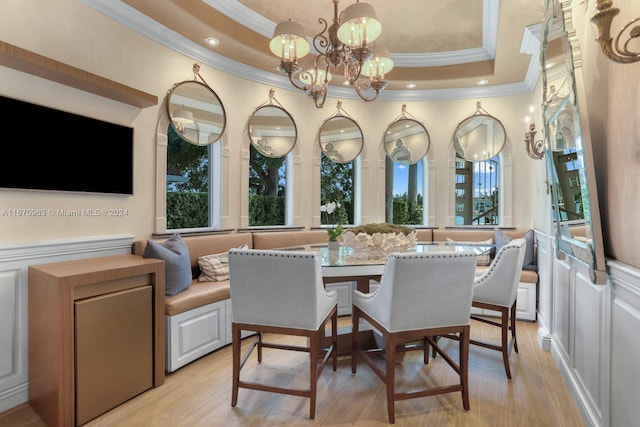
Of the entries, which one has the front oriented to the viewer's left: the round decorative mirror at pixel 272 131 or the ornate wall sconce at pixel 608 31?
the ornate wall sconce

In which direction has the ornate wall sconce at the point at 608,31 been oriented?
to the viewer's left

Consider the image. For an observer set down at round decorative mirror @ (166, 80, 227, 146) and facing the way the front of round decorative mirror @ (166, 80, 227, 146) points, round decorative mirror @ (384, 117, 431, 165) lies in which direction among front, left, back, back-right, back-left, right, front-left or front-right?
front-left

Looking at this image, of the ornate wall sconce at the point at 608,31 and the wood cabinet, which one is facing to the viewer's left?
the ornate wall sconce

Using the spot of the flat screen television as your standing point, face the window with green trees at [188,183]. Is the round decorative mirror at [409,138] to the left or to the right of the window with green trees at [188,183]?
right

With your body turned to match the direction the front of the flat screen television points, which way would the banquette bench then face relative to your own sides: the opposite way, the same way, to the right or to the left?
to the right

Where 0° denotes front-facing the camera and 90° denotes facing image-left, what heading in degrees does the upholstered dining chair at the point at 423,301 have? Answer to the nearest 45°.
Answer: approximately 135°

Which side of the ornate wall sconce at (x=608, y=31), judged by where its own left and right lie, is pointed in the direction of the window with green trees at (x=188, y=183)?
front

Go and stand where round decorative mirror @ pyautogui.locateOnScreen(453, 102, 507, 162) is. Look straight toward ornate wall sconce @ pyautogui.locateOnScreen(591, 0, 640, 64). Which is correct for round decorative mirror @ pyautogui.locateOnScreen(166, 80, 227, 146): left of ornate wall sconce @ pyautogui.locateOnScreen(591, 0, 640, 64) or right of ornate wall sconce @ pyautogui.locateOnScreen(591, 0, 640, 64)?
right
